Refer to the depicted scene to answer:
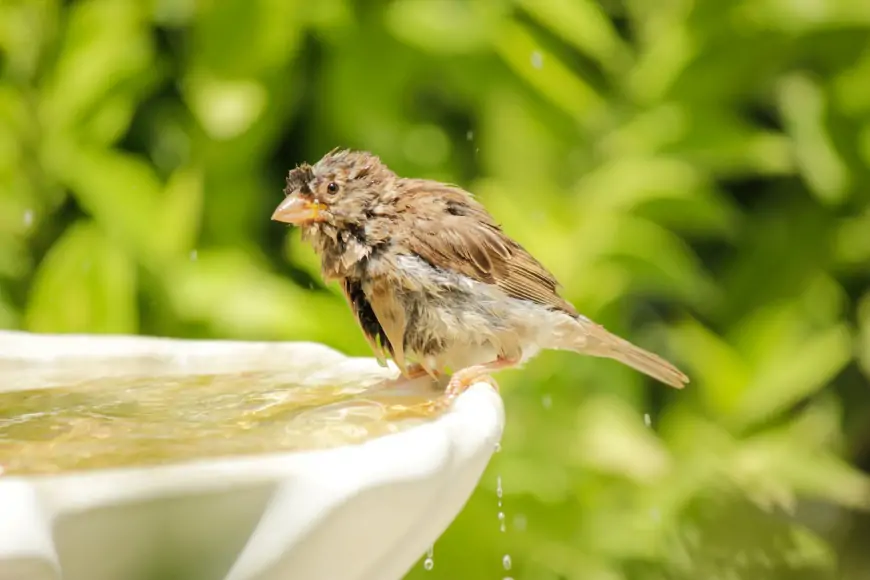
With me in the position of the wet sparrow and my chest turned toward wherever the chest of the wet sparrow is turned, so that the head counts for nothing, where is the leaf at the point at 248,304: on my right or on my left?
on my right

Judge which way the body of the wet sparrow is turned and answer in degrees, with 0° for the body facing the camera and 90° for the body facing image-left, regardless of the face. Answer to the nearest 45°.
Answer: approximately 90°

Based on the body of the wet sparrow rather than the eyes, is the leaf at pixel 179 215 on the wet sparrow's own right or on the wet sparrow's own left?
on the wet sparrow's own right

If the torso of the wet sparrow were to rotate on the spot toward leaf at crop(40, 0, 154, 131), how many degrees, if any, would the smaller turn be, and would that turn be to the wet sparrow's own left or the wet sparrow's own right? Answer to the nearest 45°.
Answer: approximately 45° to the wet sparrow's own right

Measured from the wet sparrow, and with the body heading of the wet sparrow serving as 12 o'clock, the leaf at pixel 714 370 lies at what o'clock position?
The leaf is roughly at 4 o'clock from the wet sparrow.

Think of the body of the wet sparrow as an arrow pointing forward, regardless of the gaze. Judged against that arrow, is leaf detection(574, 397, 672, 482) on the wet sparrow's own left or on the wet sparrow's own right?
on the wet sparrow's own right

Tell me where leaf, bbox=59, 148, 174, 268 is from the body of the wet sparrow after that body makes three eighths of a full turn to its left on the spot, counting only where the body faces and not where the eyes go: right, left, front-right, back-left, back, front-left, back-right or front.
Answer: back

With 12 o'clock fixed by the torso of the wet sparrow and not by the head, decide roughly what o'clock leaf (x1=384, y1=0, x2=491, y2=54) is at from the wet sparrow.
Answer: The leaf is roughly at 3 o'clock from the wet sparrow.
